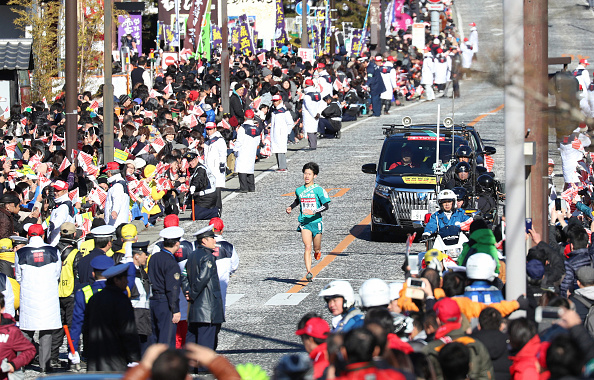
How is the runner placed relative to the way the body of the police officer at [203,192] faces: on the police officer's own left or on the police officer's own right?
on the police officer's own left

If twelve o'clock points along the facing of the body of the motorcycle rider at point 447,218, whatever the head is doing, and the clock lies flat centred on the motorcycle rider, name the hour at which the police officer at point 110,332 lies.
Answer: The police officer is roughly at 1 o'clock from the motorcycle rider.

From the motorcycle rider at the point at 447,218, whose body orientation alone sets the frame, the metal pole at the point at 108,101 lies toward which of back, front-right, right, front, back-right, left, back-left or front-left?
back-right

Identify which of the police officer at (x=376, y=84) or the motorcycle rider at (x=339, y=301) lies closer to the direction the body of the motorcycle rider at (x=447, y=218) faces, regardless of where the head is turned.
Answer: the motorcycle rider

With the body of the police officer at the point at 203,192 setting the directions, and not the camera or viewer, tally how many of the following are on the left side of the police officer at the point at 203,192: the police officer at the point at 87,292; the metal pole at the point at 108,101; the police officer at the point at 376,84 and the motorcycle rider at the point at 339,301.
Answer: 2

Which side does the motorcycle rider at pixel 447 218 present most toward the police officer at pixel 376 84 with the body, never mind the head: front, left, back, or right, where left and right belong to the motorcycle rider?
back

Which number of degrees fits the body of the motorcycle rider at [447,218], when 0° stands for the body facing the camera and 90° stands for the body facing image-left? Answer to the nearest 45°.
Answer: approximately 0°
